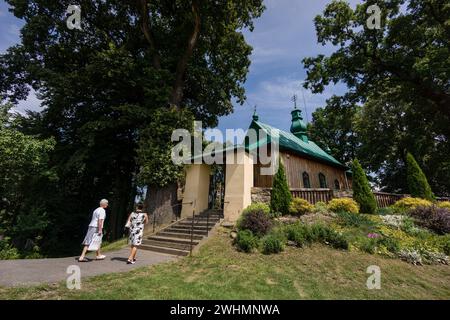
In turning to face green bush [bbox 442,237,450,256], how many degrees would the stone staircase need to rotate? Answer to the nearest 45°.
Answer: approximately 90° to its left

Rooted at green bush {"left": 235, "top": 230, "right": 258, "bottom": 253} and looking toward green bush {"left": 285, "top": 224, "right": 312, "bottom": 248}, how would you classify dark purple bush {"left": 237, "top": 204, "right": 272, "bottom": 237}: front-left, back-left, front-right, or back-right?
front-left

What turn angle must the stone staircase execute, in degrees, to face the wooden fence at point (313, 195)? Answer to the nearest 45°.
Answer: approximately 135° to its left

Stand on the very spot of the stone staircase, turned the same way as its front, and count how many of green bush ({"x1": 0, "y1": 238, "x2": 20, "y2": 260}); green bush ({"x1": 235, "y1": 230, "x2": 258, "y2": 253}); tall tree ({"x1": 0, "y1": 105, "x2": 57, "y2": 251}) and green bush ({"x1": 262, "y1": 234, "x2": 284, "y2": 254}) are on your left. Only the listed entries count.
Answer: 2

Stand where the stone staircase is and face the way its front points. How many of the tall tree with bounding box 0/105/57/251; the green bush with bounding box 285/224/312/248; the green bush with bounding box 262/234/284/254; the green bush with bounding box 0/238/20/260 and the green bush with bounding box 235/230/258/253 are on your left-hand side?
3

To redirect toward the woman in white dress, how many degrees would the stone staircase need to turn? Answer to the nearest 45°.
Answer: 0° — it already faces them

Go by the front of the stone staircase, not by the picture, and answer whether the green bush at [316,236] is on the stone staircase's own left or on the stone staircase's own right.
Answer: on the stone staircase's own left

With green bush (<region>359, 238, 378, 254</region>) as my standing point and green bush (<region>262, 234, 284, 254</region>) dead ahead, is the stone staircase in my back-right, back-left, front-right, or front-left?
front-right

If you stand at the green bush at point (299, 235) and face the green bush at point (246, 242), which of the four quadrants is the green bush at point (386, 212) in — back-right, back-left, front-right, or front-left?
back-right

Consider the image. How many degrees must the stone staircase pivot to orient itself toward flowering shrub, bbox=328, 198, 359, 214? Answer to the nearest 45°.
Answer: approximately 135° to its left

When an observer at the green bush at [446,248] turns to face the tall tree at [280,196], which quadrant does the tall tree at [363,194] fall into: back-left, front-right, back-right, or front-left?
front-right

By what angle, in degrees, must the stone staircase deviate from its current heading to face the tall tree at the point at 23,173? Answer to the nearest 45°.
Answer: approximately 45° to its right

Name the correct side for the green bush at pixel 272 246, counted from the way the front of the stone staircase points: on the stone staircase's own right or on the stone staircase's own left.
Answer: on the stone staircase's own left

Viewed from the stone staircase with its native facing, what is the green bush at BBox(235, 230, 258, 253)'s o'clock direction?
The green bush is roughly at 9 o'clock from the stone staircase.

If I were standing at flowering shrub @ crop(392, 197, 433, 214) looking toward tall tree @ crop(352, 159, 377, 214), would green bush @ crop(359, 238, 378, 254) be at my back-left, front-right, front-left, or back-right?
front-left

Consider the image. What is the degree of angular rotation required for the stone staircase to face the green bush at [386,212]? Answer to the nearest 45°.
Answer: approximately 135° to its left

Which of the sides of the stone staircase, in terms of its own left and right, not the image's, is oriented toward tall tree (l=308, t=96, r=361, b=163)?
back

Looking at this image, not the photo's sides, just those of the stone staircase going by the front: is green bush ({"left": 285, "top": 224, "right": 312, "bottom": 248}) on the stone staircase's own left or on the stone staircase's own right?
on the stone staircase's own left

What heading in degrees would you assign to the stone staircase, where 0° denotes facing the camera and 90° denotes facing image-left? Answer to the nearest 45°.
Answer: approximately 45°
